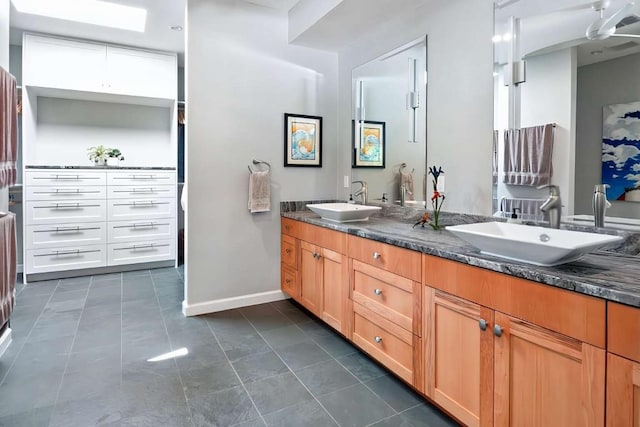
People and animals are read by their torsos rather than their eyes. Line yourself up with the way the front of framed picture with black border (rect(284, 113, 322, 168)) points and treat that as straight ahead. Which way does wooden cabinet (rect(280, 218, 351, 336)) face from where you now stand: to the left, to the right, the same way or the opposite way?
to the right

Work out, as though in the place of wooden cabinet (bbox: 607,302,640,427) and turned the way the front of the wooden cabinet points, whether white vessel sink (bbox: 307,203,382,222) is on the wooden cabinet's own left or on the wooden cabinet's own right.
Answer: on the wooden cabinet's own right

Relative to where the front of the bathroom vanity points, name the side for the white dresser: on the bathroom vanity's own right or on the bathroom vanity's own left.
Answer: on the bathroom vanity's own right

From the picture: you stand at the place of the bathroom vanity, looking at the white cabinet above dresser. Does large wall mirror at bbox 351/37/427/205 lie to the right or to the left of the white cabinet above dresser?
right

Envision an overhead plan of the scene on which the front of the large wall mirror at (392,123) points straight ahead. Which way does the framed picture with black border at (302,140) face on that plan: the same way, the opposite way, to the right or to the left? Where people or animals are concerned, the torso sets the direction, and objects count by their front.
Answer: to the left

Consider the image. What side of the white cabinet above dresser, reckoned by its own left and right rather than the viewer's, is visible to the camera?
front

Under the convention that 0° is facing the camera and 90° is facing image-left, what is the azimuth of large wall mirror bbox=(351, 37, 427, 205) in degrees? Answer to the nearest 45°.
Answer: approximately 45°

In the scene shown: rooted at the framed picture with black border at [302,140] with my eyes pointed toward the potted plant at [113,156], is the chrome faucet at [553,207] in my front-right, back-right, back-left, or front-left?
back-left

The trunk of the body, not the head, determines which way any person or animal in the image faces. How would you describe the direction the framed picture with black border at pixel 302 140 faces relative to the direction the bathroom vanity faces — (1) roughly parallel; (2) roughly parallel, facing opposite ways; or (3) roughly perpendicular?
roughly perpendicular

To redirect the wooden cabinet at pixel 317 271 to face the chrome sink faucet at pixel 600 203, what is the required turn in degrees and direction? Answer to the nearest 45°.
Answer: approximately 90° to its left

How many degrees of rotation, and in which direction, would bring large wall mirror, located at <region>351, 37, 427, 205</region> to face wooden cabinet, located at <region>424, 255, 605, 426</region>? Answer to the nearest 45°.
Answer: approximately 45° to its left
